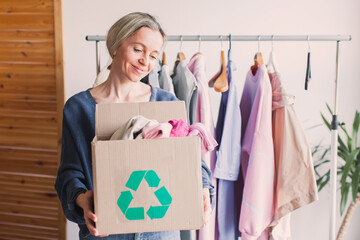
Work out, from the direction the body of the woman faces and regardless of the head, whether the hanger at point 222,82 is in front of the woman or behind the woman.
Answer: behind

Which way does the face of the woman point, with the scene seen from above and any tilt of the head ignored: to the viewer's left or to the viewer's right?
to the viewer's right

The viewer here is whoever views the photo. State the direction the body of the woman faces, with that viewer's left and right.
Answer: facing the viewer

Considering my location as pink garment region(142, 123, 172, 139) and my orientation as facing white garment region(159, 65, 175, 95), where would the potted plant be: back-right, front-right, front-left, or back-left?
front-right

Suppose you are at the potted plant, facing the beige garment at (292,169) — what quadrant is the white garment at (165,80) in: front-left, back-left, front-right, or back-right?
front-right

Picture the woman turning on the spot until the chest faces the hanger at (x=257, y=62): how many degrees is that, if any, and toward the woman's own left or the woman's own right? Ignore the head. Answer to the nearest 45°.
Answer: approximately 135° to the woman's own left

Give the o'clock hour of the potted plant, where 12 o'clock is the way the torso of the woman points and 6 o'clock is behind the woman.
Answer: The potted plant is roughly at 8 o'clock from the woman.
